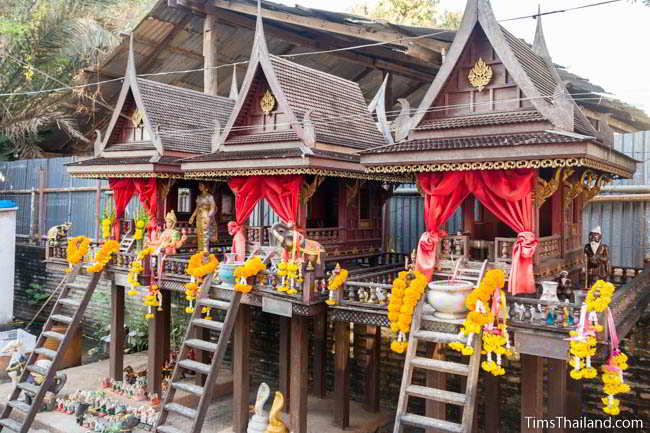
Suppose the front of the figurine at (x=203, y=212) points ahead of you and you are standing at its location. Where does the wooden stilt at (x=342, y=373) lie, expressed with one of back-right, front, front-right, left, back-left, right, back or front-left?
left

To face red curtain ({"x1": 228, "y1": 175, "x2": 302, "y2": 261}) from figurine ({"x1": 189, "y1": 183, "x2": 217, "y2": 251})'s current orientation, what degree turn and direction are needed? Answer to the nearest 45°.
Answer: approximately 90° to its left

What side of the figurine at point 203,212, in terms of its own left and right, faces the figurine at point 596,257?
left

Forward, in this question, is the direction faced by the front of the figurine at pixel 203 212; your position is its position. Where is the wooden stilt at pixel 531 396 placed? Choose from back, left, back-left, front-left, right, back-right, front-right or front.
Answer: left

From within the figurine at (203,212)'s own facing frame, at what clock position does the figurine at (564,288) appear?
the figurine at (564,288) is roughly at 9 o'clock from the figurine at (203,212).

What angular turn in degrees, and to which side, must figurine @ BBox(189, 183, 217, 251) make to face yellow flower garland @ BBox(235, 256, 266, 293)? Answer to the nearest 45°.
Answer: approximately 45° to its left

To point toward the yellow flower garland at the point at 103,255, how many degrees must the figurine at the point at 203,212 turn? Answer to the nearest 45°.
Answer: approximately 45° to its right

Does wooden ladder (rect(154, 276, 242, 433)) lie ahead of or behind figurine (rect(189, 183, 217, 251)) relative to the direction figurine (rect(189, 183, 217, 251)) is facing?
ahead

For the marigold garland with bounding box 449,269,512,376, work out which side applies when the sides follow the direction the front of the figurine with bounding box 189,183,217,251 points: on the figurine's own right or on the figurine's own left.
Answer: on the figurine's own left

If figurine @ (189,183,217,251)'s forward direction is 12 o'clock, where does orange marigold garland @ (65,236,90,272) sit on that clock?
The orange marigold garland is roughly at 2 o'clock from the figurine.

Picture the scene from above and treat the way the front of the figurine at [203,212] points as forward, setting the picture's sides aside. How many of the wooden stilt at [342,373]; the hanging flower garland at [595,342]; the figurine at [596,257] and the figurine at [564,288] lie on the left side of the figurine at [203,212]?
4

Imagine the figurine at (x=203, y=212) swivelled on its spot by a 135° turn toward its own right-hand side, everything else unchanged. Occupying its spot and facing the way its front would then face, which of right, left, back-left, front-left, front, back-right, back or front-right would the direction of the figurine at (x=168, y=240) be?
back-left

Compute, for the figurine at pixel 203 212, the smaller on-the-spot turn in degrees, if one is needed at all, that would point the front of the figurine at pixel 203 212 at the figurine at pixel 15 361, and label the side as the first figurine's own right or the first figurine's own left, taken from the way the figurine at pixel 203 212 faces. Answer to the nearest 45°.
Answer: approximately 45° to the first figurine's own right

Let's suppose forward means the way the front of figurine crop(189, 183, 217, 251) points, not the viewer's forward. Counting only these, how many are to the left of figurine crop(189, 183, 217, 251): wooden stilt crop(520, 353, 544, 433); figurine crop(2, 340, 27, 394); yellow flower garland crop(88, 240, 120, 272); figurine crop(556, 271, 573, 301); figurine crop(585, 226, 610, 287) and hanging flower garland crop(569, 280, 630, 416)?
4

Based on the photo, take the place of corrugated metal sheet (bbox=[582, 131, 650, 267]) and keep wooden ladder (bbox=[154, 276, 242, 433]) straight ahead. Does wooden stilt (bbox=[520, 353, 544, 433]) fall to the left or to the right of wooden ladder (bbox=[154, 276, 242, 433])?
left

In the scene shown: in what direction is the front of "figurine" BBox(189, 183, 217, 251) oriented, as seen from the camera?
facing the viewer and to the left of the viewer

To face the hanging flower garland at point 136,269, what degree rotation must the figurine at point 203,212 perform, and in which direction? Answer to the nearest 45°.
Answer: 0° — it already faces it

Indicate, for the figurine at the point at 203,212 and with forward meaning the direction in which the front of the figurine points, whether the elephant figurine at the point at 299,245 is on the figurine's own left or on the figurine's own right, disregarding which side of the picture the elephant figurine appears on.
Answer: on the figurine's own left
